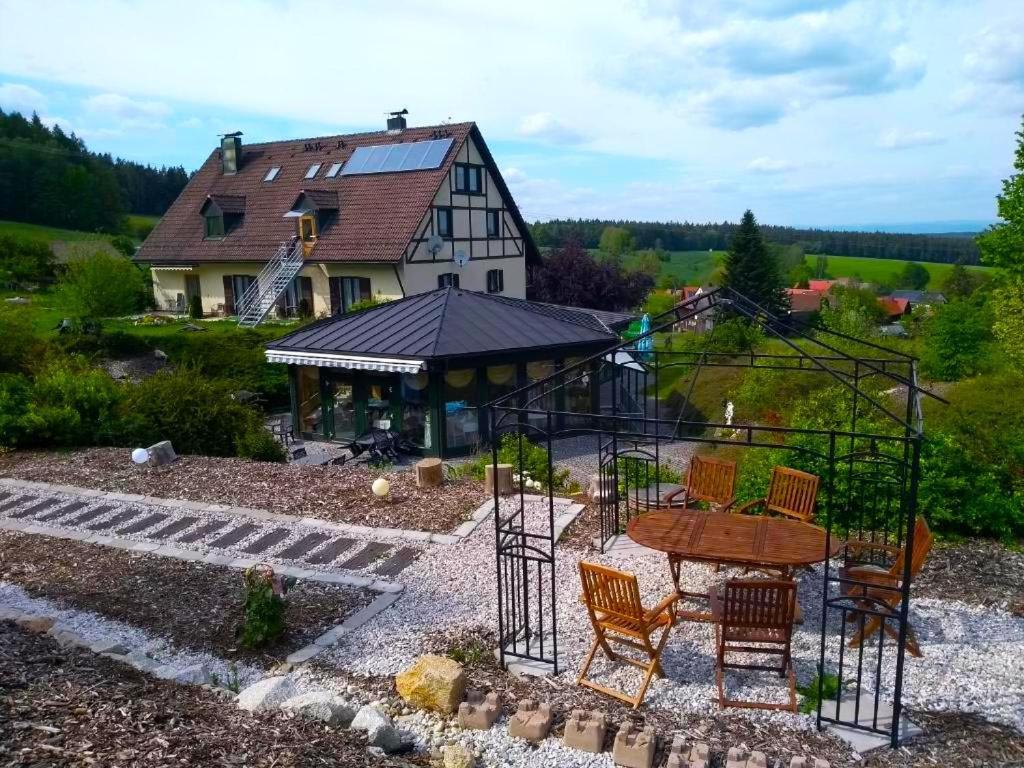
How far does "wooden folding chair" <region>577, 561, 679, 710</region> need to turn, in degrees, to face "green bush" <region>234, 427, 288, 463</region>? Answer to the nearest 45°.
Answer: approximately 90° to its left

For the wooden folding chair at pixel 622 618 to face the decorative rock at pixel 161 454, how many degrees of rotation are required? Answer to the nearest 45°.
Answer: approximately 90° to its left

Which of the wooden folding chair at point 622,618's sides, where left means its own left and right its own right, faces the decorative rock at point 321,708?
back

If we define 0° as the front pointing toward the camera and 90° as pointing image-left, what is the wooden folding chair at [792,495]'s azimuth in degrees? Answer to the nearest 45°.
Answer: approximately 45°

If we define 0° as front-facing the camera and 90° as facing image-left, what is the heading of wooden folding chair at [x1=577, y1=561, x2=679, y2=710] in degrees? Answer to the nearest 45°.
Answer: approximately 225°

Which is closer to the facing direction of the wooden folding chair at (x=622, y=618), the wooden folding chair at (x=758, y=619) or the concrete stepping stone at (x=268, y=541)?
the wooden folding chair

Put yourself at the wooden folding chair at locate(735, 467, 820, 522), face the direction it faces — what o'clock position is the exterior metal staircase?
The exterior metal staircase is roughly at 3 o'clock from the wooden folding chair.

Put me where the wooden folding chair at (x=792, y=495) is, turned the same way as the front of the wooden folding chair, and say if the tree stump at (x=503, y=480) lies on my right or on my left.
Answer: on my right

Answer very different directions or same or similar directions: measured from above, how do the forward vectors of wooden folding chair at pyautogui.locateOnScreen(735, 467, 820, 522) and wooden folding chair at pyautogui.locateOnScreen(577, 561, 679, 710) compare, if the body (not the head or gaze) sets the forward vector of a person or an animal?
very different directions

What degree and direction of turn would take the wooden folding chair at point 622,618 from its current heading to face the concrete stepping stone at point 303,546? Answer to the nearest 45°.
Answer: approximately 90° to its left

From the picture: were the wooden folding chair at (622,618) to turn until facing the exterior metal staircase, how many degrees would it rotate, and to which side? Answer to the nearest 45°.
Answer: approximately 90° to its left
